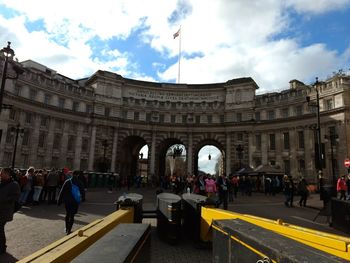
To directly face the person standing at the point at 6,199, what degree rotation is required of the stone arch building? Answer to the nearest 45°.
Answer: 0° — it already faces them

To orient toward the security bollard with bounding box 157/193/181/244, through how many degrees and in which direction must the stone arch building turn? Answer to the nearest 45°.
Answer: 0° — it already faces it

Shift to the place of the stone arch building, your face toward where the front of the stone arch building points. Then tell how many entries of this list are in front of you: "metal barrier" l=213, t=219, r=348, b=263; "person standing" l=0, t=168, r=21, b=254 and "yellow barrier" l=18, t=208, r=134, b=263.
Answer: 3

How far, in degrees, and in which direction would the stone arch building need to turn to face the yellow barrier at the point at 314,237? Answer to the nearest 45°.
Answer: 0° — it already faces it

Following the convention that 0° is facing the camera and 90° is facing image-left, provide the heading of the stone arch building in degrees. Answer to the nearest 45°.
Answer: approximately 0°

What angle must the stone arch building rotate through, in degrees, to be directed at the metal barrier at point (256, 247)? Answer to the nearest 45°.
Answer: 0° — it already faces it
